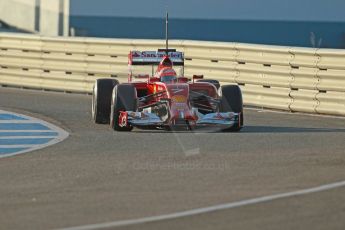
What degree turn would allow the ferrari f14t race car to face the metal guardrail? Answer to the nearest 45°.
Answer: approximately 180°

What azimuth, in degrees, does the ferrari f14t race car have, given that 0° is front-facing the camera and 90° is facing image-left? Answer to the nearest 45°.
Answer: approximately 0°
